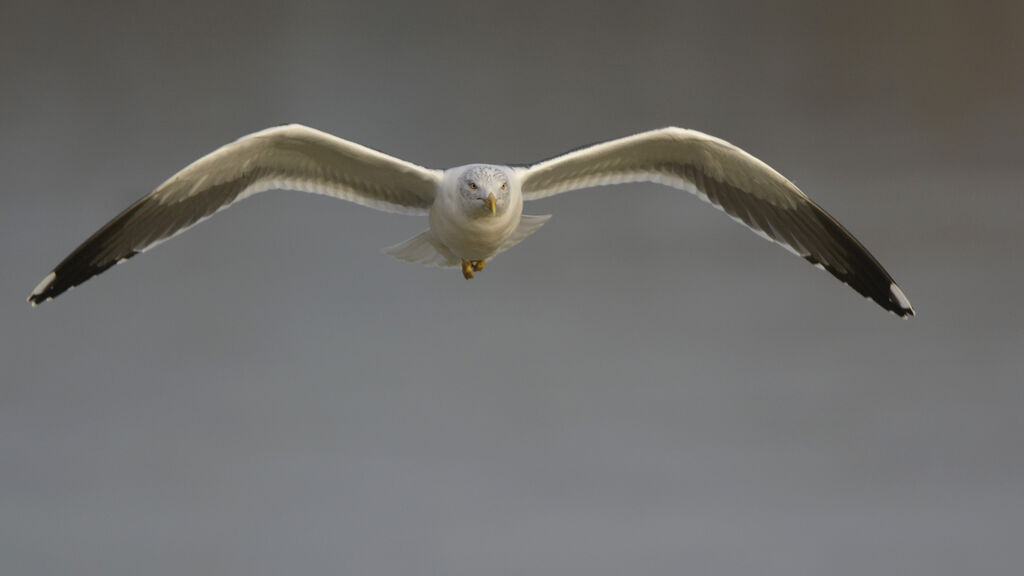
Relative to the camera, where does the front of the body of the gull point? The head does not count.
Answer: toward the camera
